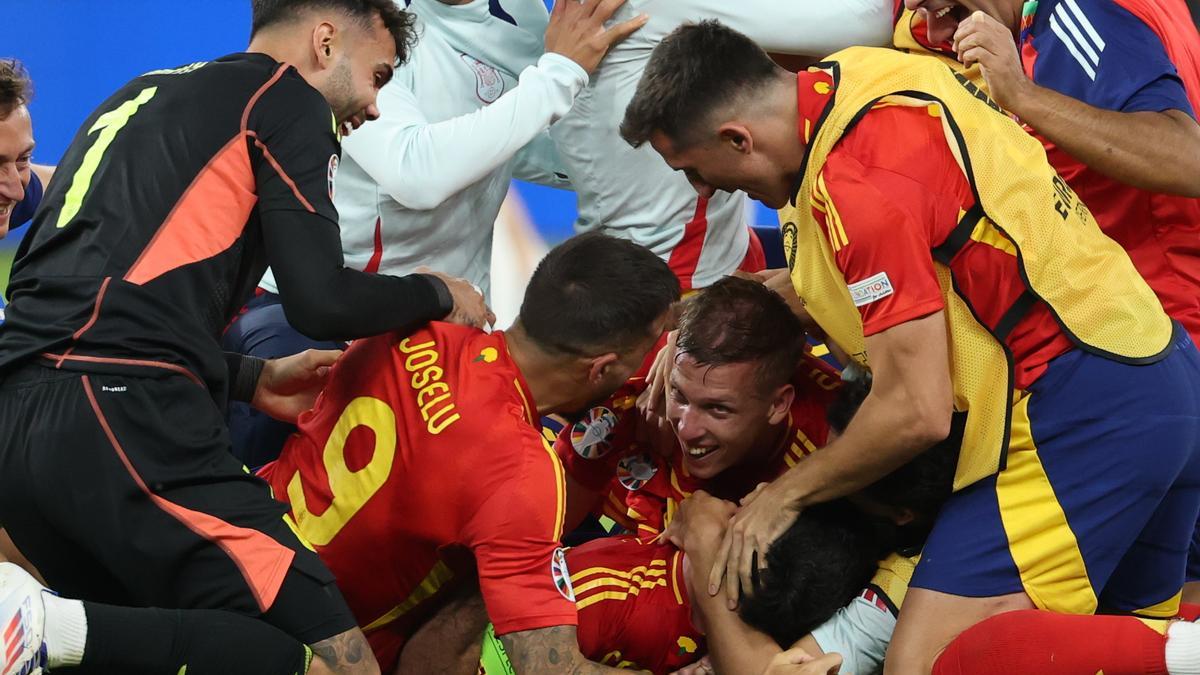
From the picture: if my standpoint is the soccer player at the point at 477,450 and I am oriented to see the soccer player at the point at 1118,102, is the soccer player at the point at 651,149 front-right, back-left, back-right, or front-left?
front-left

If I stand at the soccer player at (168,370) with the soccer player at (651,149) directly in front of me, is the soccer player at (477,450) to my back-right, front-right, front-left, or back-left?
front-right

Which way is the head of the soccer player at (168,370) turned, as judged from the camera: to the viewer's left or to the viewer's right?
to the viewer's right

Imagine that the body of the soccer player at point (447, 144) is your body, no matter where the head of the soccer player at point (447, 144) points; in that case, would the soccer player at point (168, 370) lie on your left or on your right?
on your right

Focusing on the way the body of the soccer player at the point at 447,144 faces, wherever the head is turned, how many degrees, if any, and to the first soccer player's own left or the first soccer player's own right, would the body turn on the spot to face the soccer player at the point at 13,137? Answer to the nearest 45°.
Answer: approximately 135° to the first soccer player's own right

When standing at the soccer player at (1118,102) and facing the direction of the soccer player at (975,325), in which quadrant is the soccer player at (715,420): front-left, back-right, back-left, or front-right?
front-right

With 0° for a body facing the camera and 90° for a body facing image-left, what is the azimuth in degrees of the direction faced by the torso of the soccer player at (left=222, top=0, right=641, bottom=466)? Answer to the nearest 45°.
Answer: approximately 315°

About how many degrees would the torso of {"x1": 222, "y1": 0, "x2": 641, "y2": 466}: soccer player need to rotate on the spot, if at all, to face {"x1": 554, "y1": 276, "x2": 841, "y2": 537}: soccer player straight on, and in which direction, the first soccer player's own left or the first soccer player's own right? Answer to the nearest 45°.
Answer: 0° — they already face them

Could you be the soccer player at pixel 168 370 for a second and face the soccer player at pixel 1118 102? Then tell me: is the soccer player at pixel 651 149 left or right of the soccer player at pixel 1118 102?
left

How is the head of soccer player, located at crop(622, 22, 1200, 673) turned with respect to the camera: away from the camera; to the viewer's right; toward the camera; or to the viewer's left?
to the viewer's left
